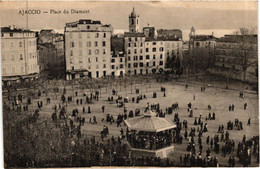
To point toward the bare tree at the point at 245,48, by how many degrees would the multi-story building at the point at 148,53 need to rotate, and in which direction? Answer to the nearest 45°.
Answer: approximately 90° to its left

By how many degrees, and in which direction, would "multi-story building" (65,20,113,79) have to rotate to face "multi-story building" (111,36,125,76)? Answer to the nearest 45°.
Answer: approximately 90° to its left

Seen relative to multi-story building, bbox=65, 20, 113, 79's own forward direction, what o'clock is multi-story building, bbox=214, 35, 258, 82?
multi-story building, bbox=214, 35, 258, 82 is roughly at 9 o'clock from multi-story building, bbox=65, 20, 113, 79.

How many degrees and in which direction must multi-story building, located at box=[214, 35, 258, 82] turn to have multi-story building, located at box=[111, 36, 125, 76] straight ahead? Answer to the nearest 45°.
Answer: approximately 45° to its right
